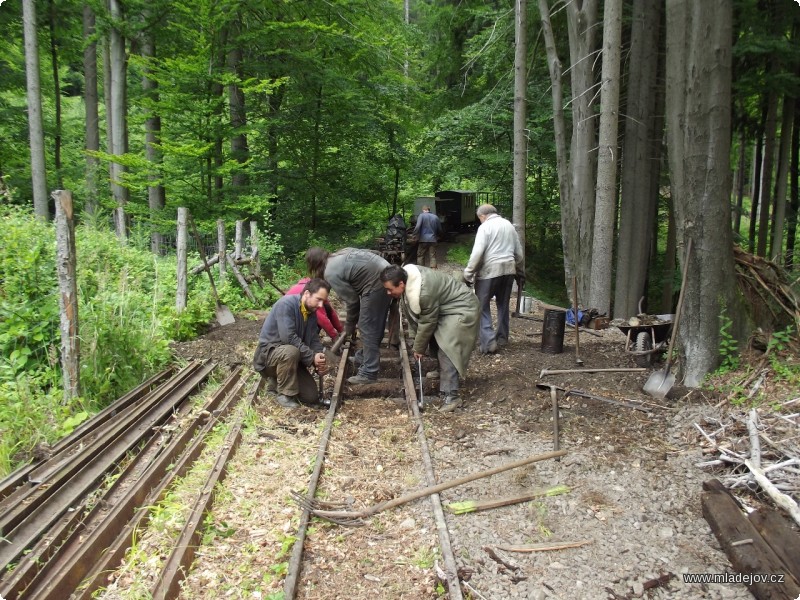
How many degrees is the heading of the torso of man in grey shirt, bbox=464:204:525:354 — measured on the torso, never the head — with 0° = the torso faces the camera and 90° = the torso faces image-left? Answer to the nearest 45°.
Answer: approximately 135°

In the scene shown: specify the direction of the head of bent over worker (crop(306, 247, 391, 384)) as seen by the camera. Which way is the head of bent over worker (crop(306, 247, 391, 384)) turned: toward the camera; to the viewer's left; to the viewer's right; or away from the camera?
to the viewer's left

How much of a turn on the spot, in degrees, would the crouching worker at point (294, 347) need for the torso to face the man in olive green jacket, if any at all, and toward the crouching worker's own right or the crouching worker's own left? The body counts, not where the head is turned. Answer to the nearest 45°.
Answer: approximately 45° to the crouching worker's own left

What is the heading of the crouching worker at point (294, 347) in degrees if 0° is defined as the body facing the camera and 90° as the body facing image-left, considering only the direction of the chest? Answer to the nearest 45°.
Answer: approximately 315°

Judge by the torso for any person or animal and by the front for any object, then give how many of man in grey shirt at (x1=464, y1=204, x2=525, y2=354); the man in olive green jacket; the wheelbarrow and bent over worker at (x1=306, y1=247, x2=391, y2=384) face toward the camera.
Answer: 1

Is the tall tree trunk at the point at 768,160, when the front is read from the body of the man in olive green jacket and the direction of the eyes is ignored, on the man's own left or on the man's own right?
on the man's own right

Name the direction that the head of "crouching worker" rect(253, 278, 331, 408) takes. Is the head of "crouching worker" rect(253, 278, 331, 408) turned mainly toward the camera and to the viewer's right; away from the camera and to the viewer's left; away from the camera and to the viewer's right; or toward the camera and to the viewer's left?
toward the camera and to the viewer's right

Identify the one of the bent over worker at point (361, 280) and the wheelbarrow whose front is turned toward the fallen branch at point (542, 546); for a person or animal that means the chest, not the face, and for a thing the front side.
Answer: the wheelbarrow

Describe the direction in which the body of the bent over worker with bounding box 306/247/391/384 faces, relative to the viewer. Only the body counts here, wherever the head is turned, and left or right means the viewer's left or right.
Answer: facing to the left of the viewer

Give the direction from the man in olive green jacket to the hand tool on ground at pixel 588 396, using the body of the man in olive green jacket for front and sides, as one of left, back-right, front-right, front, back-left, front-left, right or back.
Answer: back

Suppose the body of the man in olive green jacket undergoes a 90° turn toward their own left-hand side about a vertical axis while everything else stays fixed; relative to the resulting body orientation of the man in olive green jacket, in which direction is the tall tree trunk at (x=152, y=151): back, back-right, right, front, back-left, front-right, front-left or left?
back-right

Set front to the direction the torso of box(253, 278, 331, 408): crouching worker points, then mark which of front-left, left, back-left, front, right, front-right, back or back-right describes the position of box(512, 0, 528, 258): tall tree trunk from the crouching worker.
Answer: left

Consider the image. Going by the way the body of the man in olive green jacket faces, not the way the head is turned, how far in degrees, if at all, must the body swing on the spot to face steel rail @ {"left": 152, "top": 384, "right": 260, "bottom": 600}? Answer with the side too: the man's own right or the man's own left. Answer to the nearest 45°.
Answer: approximately 45° to the man's own left

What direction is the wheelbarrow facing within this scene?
toward the camera

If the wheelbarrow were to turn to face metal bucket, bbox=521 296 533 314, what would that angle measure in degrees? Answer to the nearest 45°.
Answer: approximately 135° to its right

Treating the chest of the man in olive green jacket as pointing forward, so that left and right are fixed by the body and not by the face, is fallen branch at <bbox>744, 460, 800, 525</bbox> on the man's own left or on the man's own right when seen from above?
on the man's own left
